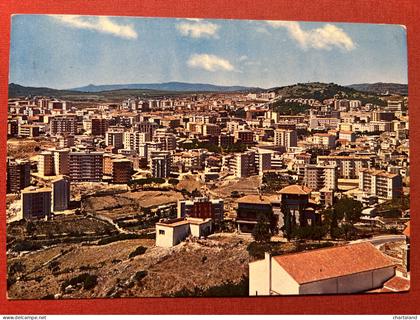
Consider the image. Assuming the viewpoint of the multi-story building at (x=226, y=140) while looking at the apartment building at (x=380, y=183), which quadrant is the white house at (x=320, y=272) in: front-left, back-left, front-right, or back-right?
front-right
